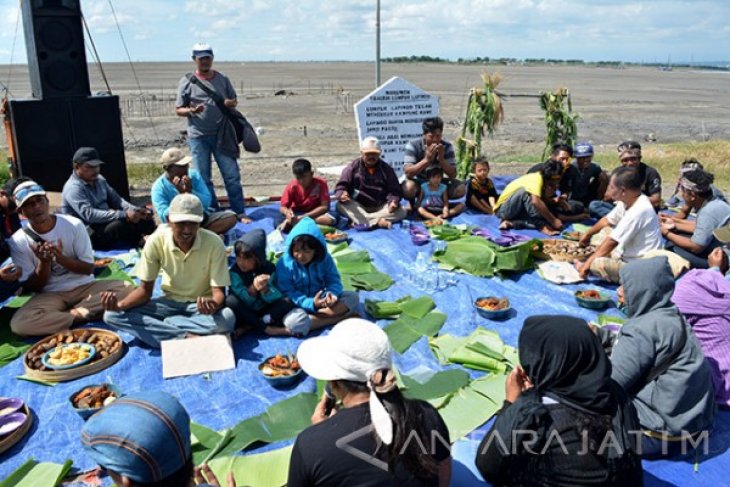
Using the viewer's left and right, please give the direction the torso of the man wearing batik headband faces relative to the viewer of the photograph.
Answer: facing to the left of the viewer

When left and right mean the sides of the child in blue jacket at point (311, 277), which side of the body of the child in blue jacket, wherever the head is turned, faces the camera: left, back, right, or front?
front

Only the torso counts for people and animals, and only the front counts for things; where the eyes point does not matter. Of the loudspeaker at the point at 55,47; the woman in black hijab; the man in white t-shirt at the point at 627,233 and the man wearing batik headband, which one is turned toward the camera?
the loudspeaker

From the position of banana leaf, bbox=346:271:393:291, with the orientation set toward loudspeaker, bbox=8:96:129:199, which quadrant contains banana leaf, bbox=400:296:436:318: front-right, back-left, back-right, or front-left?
back-left

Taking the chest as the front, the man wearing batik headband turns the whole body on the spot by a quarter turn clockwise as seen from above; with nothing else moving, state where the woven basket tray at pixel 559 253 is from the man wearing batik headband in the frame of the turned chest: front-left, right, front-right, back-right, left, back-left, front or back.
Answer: left

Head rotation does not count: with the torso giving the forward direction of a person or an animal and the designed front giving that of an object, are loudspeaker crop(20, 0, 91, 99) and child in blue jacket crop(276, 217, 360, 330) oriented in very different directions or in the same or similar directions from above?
same or similar directions

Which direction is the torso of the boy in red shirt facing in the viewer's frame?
toward the camera

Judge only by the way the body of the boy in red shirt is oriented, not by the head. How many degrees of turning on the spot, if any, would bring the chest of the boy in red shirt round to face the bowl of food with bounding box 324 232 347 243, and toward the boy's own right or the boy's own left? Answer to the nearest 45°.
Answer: approximately 45° to the boy's own left

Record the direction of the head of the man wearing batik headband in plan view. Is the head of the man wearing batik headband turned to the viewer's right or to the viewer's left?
to the viewer's left

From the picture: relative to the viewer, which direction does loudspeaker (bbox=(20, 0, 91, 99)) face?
toward the camera

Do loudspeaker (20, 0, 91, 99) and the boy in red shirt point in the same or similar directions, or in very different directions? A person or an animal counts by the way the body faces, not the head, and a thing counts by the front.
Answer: same or similar directions

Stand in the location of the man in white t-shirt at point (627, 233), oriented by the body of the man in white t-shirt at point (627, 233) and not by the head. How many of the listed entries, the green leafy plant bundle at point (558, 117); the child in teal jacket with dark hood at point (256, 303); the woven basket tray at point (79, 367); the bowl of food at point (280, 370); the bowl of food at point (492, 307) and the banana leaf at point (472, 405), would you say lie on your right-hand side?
1

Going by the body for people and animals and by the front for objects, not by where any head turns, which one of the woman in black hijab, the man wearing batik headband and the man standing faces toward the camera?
the man standing

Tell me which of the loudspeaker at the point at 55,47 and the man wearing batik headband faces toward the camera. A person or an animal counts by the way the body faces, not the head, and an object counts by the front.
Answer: the loudspeaker

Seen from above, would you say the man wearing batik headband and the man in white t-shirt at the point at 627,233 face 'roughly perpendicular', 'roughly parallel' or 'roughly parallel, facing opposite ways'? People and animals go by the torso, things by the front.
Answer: roughly parallel

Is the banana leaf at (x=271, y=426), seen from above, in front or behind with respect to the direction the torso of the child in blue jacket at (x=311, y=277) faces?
in front

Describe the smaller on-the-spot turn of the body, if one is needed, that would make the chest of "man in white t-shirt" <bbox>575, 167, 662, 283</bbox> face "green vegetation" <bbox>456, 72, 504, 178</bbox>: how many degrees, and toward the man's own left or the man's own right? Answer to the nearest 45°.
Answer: approximately 45° to the man's own right

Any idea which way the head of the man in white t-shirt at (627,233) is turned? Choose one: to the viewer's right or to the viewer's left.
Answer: to the viewer's left

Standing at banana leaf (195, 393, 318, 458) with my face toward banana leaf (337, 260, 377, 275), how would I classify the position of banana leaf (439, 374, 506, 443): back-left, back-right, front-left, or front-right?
front-right
